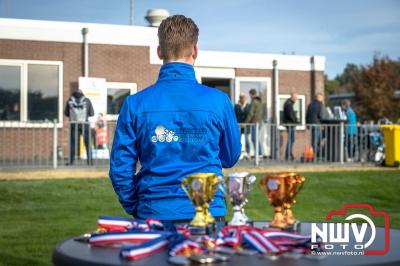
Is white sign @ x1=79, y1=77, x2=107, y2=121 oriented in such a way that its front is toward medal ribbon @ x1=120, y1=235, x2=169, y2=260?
yes

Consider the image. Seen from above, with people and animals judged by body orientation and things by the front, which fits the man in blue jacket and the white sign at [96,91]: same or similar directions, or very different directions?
very different directions

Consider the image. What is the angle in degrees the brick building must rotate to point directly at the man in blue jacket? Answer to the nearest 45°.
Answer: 0° — it already faces them

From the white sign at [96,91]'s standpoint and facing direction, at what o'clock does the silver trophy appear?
The silver trophy is roughly at 12 o'clock from the white sign.

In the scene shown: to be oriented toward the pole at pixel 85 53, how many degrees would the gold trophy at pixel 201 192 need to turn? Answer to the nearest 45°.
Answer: approximately 135° to its right

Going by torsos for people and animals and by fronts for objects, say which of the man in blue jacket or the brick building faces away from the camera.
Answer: the man in blue jacket

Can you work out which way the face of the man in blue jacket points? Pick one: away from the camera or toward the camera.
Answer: away from the camera

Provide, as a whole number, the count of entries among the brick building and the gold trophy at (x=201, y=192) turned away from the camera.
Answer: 0

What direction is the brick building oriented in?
toward the camera

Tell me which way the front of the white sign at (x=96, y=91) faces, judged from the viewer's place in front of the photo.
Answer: facing the viewer

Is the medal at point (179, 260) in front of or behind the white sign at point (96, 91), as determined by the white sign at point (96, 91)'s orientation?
in front

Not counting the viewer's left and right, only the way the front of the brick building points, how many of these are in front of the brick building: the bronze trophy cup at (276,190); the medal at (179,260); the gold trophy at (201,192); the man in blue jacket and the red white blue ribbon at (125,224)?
5

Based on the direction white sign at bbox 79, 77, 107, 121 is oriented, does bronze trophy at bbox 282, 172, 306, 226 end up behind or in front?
in front
